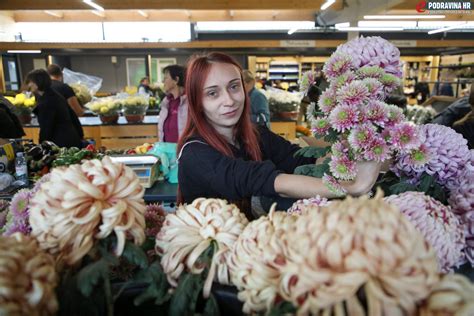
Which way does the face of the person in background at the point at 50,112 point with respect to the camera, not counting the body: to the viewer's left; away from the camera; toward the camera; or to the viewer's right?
to the viewer's left

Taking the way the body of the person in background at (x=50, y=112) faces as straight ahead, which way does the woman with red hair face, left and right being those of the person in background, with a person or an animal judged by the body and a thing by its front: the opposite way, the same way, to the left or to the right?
to the left

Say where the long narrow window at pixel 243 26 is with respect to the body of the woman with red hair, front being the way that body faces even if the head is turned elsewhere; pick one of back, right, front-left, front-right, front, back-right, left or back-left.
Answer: back-left

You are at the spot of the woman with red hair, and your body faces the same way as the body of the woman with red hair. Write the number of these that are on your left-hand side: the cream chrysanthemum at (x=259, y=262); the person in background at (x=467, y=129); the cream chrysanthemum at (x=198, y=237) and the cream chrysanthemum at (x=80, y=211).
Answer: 1

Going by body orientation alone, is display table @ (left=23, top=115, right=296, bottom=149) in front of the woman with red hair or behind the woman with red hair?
behind

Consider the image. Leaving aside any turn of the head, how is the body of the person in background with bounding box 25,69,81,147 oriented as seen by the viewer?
to the viewer's left

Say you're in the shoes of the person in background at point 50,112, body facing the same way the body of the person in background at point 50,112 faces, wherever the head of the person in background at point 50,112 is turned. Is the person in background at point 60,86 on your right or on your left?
on your right

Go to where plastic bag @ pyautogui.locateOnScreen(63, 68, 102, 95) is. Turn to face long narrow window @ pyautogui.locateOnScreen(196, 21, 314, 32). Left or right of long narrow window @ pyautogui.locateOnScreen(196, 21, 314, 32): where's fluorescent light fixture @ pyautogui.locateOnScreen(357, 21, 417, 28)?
right

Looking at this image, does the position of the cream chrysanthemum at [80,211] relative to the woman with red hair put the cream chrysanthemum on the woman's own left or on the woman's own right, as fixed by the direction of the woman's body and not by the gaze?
on the woman's own right

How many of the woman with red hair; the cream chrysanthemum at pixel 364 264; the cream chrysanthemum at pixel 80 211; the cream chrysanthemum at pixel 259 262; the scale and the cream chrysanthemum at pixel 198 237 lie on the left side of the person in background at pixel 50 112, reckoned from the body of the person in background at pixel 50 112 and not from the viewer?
6

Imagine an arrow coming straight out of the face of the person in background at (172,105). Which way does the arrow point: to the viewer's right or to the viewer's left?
to the viewer's left

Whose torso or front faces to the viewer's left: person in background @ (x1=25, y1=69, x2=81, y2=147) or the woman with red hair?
the person in background

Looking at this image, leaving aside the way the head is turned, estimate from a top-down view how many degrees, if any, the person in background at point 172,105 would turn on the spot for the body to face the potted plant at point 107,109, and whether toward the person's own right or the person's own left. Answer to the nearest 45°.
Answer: approximately 90° to the person's own right

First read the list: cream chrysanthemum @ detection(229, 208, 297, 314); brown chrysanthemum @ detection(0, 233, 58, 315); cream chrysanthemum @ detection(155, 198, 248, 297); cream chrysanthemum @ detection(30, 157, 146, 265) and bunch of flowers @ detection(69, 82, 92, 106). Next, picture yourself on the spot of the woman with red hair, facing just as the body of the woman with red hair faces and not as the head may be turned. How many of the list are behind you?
1

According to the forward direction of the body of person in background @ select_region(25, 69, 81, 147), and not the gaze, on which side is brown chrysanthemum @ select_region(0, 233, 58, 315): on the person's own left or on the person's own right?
on the person's own left

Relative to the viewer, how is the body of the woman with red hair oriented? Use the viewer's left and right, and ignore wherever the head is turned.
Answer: facing the viewer and to the right of the viewer

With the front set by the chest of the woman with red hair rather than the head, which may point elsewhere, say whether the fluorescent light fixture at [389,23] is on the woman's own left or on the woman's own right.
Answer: on the woman's own left

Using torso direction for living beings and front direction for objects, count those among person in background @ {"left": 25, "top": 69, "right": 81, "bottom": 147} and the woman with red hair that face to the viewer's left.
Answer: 1
